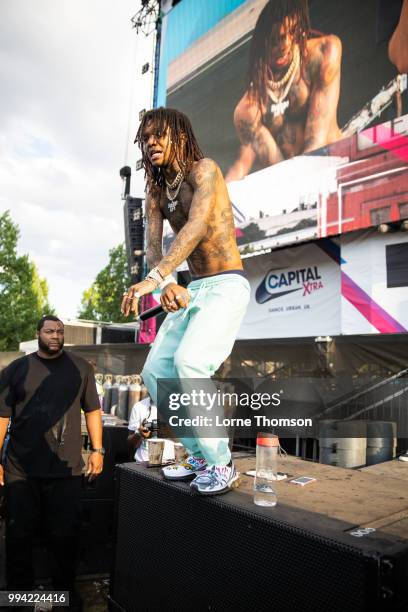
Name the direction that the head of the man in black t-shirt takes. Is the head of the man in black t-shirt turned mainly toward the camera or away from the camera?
toward the camera

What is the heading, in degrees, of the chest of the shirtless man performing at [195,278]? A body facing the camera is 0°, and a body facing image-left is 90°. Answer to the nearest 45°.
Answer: approximately 45°

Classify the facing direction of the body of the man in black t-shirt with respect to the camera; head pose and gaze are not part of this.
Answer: toward the camera

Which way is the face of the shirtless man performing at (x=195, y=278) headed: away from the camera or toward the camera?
toward the camera

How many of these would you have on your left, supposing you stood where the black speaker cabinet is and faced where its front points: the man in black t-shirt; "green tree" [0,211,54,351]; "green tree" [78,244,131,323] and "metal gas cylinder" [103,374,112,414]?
0

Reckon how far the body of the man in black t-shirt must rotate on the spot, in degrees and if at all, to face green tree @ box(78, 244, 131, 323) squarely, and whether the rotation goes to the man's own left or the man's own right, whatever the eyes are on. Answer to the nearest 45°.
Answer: approximately 180°

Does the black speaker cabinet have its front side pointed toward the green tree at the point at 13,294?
no

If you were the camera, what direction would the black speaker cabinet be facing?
facing the viewer and to the left of the viewer

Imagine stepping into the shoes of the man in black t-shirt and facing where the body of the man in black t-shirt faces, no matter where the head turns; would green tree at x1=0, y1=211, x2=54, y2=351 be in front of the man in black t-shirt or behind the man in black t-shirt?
behind

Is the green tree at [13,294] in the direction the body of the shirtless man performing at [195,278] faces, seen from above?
no

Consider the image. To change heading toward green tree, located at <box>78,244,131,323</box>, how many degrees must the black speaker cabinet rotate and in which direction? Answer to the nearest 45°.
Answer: approximately 135° to its right

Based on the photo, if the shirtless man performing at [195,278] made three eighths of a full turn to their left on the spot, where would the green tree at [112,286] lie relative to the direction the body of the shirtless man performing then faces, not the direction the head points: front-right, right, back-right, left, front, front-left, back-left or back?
left

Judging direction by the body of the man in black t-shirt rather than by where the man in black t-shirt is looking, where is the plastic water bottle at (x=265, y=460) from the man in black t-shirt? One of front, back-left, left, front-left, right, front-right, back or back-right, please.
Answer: front-left

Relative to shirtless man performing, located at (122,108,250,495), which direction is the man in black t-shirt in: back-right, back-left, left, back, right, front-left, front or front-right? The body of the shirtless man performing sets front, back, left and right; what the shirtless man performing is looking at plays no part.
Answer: right

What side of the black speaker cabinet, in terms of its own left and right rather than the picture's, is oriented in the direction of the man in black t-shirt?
right
